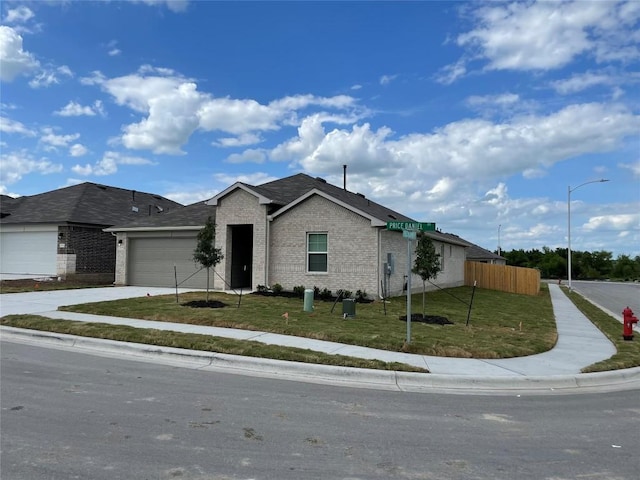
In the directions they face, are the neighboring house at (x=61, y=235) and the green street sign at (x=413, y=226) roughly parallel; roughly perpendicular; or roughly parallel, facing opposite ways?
roughly parallel

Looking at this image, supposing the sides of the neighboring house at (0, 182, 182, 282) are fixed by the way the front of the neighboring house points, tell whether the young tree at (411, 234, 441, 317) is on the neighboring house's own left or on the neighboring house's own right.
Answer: on the neighboring house's own left

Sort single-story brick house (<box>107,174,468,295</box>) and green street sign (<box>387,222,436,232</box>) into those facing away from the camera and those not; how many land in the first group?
0

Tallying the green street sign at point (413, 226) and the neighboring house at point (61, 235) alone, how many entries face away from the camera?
0

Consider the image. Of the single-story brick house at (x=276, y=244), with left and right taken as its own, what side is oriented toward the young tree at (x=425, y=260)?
left

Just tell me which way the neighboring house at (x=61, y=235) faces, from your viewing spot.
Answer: facing the viewer and to the left of the viewer

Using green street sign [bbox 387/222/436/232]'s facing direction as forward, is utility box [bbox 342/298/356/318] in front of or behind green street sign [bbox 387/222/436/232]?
behind

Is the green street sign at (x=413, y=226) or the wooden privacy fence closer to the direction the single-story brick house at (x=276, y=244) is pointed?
the green street sign

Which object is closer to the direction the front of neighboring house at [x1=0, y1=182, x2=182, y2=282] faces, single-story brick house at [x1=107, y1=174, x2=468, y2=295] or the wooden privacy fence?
the single-story brick house

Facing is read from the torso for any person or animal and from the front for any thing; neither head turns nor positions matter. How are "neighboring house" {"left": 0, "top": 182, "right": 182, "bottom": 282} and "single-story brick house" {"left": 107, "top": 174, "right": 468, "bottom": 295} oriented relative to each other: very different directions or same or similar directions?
same or similar directions

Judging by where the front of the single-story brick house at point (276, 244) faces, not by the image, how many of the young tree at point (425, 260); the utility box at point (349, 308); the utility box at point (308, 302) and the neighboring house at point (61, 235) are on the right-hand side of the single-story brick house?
1

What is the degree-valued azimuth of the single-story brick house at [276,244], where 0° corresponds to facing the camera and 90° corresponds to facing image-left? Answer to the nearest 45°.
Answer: approximately 45°

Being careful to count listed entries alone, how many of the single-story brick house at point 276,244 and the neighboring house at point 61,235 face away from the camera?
0

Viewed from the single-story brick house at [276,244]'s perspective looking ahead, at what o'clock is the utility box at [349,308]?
The utility box is roughly at 10 o'clock from the single-story brick house.

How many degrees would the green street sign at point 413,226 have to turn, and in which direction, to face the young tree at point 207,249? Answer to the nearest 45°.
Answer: approximately 135° to its right

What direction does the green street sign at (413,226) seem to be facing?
toward the camera

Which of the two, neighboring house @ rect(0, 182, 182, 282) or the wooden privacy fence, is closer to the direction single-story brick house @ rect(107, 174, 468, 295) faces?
the neighboring house
